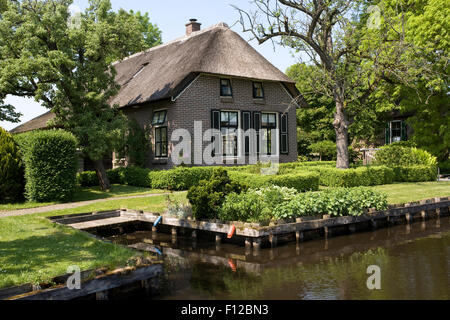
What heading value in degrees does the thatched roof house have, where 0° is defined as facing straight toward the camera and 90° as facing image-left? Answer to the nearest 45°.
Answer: approximately 315°

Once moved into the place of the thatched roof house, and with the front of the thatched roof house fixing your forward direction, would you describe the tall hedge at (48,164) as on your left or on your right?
on your right

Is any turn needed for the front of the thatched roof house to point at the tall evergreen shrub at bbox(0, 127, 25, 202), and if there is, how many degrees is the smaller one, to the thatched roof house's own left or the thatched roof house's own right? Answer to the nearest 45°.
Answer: approximately 90° to the thatched roof house's own right

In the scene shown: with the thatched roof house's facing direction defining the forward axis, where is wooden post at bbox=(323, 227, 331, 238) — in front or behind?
in front

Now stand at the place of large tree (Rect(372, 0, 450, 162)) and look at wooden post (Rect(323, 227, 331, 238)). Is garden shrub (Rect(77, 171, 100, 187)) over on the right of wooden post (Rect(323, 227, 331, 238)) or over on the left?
right

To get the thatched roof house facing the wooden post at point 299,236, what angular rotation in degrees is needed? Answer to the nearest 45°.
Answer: approximately 45° to its right

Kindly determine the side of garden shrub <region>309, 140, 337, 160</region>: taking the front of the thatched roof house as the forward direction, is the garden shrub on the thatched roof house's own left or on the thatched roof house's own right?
on the thatched roof house's own left

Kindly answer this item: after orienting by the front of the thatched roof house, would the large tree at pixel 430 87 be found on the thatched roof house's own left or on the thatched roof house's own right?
on the thatched roof house's own left

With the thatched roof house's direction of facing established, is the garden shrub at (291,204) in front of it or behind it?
in front

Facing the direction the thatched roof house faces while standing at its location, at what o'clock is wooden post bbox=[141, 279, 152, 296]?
The wooden post is roughly at 2 o'clock from the thatched roof house.

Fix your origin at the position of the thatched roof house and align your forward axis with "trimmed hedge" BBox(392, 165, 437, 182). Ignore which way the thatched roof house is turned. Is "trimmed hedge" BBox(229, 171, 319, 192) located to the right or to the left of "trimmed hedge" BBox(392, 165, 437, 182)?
right

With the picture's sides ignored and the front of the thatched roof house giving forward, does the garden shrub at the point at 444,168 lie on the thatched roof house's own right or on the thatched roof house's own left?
on the thatched roof house's own left

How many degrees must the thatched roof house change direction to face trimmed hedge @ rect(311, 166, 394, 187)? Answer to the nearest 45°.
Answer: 0° — it already faces it

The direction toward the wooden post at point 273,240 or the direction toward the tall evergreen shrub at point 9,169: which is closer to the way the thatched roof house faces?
the wooden post
